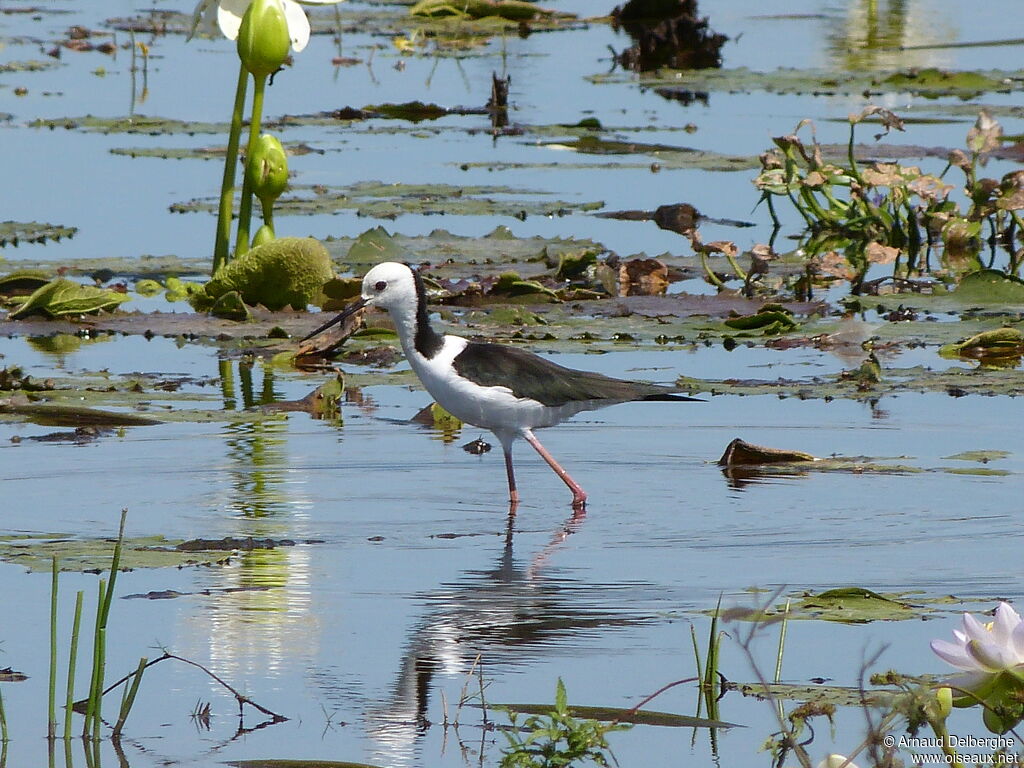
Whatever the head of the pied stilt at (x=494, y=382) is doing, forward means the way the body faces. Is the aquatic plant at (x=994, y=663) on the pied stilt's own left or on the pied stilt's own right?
on the pied stilt's own left

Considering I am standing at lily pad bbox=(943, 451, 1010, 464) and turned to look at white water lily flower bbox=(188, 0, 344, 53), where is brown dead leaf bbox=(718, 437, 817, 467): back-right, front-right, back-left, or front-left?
front-left

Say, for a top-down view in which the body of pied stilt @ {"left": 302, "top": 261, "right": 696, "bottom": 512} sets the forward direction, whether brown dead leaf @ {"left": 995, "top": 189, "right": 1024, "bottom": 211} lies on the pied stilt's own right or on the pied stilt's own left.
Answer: on the pied stilt's own right

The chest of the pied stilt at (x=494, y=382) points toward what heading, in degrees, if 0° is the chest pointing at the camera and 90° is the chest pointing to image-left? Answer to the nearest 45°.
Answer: approximately 90°

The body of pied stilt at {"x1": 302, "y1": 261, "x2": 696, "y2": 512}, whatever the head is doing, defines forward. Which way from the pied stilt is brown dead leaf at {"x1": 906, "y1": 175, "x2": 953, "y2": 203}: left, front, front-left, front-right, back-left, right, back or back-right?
back-right

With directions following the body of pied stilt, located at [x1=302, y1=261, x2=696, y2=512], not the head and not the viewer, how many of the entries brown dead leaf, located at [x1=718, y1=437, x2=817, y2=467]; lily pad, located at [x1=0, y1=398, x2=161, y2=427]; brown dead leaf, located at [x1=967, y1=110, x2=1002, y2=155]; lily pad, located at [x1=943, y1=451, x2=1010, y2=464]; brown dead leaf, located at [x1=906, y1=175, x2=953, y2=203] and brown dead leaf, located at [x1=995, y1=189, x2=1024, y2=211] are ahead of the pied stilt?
1

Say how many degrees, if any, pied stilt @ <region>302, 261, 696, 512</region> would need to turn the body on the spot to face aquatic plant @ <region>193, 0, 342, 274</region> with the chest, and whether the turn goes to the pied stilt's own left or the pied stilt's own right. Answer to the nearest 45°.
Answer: approximately 45° to the pied stilt's own right

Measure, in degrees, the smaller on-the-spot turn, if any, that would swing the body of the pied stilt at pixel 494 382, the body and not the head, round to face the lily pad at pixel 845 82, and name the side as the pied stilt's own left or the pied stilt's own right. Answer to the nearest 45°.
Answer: approximately 90° to the pied stilt's own right

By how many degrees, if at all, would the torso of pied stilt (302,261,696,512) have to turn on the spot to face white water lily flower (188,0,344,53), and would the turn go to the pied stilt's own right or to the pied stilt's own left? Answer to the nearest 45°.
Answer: approximately 45° to the pied stilt's own right

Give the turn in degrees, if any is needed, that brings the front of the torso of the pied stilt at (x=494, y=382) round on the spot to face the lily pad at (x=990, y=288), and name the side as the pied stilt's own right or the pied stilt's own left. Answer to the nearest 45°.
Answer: approximately 135° to the pied stilt's own right

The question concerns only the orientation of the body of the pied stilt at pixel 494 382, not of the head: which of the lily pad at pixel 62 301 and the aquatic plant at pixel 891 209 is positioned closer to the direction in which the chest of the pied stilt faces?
the lily pad

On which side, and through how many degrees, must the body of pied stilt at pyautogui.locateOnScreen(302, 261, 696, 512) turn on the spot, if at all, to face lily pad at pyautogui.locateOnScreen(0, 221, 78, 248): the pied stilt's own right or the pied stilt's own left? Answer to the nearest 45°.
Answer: approximately 45° to the pied stilt's own right

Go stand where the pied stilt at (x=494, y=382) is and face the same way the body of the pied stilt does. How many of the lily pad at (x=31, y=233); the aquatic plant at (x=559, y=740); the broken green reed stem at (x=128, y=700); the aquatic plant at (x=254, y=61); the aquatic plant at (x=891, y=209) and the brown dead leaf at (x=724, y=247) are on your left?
2

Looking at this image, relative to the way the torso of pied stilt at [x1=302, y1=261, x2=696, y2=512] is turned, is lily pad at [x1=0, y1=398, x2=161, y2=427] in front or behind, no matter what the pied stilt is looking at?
in front

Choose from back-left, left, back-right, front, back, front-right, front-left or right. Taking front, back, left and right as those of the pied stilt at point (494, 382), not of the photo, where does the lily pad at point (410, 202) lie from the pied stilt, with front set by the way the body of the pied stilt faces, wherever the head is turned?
right

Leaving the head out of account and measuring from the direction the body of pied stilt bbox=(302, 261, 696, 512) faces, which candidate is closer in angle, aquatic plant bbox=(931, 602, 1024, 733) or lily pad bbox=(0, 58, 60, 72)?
the lily pad

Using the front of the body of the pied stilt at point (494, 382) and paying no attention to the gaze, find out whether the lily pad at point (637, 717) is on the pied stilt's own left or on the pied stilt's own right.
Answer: on the pied stilt's own left

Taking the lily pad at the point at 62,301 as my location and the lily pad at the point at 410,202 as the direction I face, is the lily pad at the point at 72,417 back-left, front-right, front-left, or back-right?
back-right

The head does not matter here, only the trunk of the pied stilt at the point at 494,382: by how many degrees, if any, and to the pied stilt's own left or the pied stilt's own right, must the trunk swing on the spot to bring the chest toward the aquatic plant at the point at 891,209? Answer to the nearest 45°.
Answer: approximately 135° to the pied stilt's own right

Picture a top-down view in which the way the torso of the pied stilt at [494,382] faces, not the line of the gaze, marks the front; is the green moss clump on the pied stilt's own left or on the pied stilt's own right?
on the pied stilt's own right
